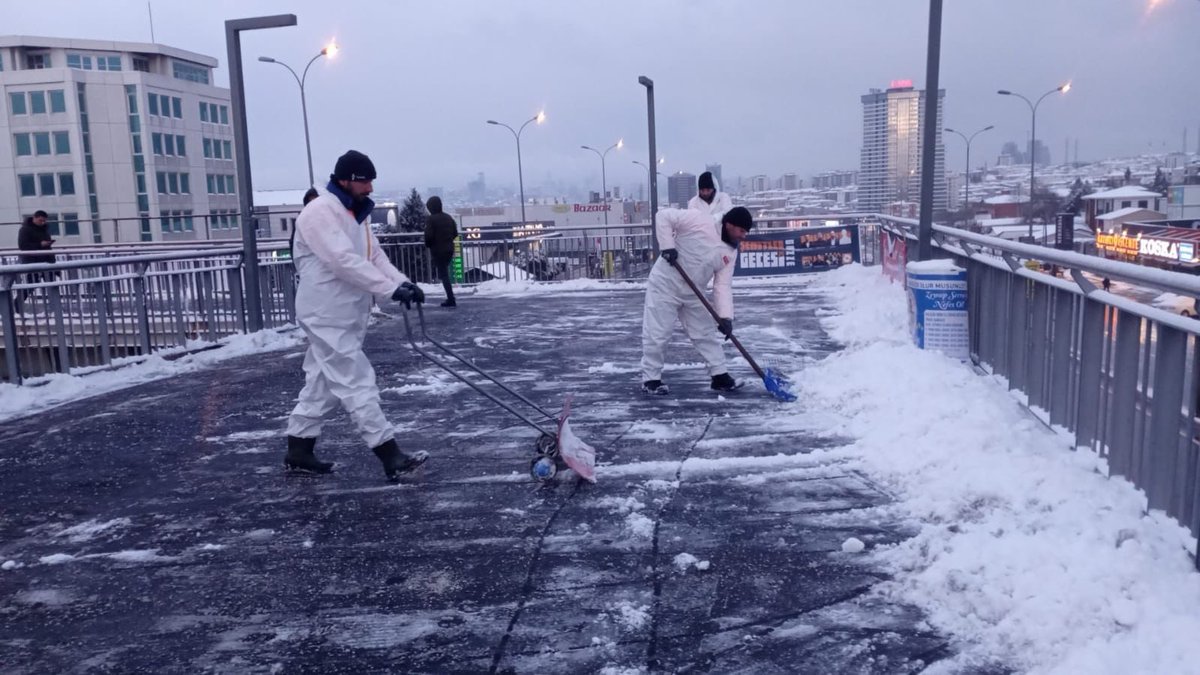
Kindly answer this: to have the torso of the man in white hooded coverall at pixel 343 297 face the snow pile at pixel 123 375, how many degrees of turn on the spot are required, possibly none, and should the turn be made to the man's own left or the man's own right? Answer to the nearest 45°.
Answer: approximately 135° to the man's own left

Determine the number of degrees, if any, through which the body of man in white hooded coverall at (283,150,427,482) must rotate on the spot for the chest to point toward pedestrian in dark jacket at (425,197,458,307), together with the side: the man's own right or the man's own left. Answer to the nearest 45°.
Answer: approximately 90° to the man's own left

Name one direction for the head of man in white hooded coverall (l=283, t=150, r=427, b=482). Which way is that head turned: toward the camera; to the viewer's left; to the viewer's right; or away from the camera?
to the viewer's right

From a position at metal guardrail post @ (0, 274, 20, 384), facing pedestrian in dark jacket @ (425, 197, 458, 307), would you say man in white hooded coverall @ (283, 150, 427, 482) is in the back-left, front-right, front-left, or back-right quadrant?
back-right

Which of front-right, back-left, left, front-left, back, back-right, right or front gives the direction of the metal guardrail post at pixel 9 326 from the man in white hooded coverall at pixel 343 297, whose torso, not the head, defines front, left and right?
back-left

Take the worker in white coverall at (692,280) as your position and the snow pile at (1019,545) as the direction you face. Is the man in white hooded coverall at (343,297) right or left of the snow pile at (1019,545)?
right

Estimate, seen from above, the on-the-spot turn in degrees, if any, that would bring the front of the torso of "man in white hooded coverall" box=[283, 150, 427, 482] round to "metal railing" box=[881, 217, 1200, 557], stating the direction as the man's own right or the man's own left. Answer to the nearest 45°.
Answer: approximately 45° to the man's own right

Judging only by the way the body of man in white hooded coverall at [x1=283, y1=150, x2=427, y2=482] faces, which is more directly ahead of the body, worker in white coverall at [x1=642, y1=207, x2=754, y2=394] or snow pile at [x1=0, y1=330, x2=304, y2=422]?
the worker in white coverall

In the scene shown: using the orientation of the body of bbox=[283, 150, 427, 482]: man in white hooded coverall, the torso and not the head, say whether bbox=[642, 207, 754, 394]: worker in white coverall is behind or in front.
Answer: in front

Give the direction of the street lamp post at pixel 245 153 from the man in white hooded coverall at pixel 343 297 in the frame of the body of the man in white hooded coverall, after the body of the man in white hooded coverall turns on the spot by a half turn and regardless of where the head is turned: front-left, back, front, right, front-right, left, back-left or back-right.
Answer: right

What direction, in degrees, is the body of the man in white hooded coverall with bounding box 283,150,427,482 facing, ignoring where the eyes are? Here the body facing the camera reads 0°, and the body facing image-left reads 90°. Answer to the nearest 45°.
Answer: approximately 270°
